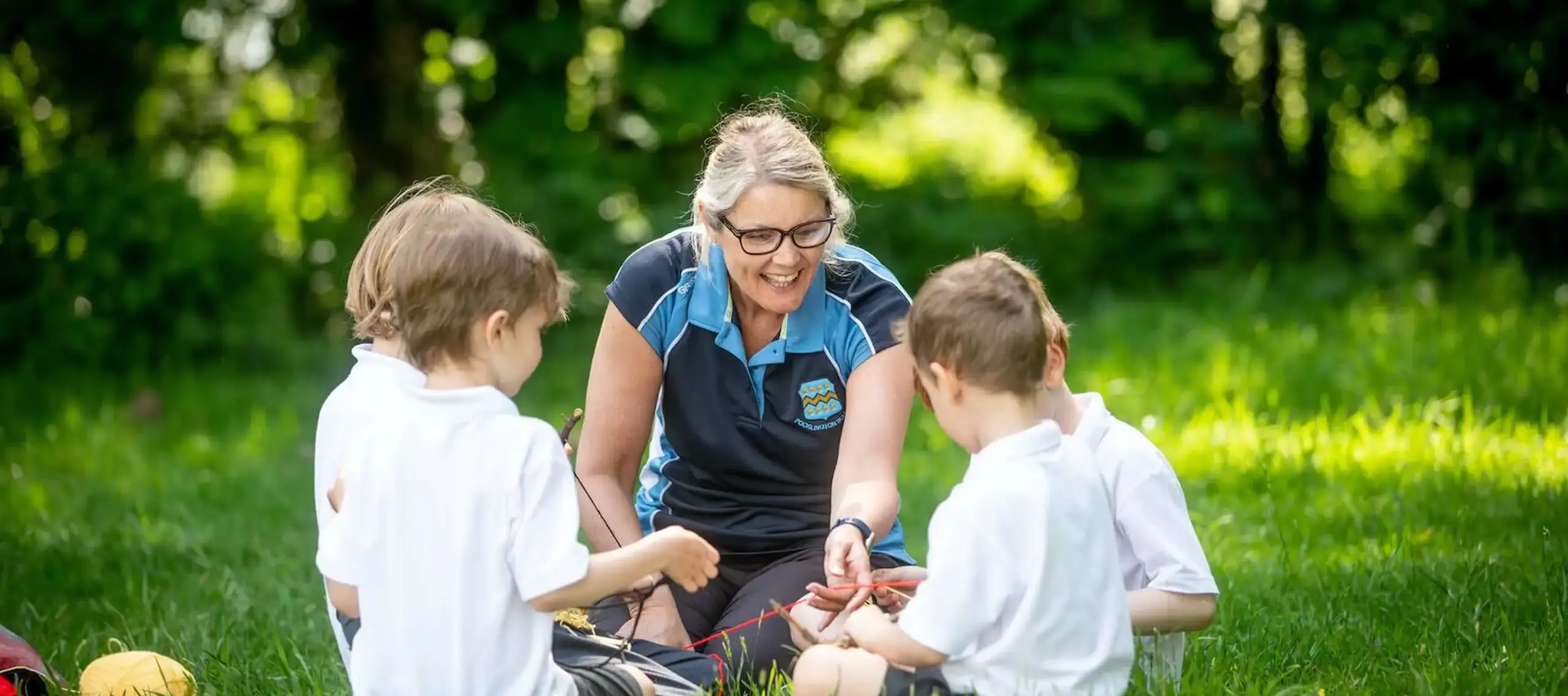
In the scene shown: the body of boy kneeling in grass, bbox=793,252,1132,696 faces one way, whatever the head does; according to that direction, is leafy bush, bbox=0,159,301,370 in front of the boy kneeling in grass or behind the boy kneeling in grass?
in front

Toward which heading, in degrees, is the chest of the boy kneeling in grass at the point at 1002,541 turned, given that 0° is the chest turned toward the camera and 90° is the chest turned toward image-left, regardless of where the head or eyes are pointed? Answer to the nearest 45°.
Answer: approximately 135°

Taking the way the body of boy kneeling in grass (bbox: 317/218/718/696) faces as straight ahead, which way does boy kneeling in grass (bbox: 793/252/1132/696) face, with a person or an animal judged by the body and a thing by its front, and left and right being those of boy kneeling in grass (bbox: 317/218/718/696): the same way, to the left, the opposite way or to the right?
to the left

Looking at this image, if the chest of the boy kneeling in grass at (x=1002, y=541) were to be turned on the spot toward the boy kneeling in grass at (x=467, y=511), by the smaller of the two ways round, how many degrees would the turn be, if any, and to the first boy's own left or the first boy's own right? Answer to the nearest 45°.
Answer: approximately 45° to the first boy's own left

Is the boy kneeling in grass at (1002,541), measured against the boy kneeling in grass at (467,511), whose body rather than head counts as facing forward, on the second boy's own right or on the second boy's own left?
on the second boy's own right

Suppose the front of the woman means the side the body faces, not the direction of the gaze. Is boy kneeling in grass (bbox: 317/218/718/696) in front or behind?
in front

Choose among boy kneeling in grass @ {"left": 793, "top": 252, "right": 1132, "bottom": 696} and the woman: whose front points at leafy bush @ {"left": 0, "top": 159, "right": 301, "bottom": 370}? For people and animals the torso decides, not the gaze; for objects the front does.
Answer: the boy kneeling in grass

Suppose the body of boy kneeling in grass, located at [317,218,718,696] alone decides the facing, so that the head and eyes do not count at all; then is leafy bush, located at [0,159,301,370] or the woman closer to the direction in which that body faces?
the woman

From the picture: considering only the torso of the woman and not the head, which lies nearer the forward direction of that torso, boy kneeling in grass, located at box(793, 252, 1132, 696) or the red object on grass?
the boy kneeling in grass

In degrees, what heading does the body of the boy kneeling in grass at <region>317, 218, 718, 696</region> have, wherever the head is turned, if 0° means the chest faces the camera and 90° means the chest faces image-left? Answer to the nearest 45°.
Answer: approximately 225°

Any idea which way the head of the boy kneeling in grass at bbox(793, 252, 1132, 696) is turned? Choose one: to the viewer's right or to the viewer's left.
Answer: to the viewer's left

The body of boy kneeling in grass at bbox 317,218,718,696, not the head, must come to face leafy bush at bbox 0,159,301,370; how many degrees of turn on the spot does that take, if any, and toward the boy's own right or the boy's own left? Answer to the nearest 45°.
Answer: approximately 45° to the boy's own left

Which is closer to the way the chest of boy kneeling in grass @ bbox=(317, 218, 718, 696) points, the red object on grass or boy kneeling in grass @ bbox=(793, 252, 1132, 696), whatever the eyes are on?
the boy kneeling in grass
